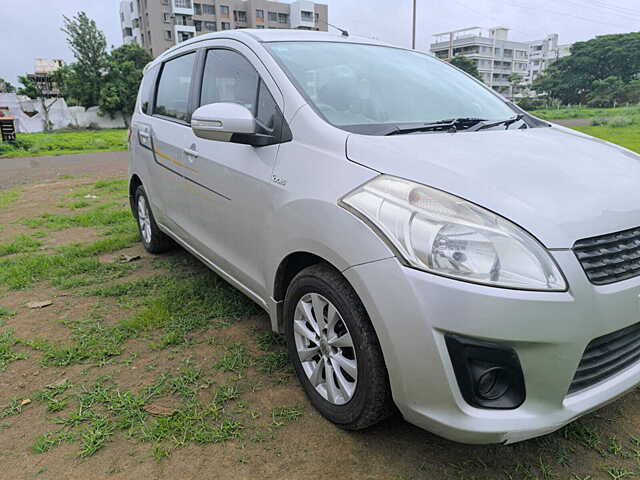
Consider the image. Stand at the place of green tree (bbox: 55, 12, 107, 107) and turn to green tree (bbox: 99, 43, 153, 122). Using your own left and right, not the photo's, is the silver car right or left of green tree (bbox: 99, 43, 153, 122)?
right

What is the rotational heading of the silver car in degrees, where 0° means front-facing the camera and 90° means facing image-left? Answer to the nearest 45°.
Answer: approximately 315°

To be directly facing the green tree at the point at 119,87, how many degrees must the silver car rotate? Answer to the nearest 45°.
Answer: approximately 180°

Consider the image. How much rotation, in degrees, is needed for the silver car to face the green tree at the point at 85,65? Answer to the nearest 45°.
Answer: approximately 180°

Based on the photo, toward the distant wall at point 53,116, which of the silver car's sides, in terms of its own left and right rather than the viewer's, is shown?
back
